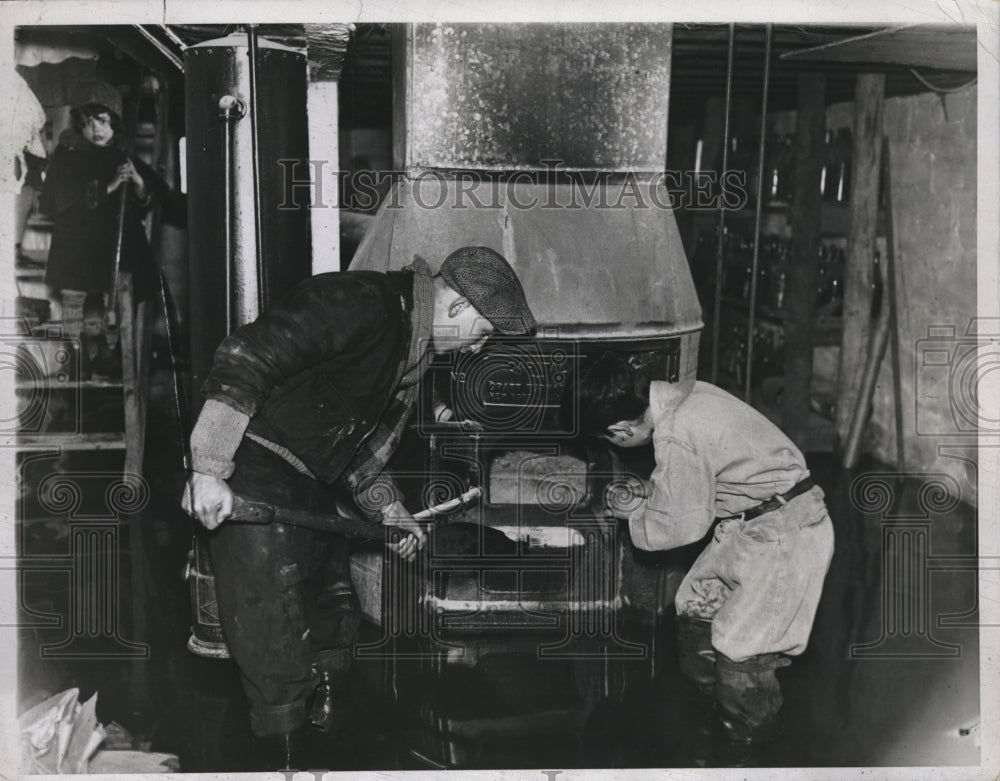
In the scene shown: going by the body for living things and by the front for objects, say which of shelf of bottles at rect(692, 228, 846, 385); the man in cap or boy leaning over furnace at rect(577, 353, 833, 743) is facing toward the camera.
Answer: the shelf of bottles

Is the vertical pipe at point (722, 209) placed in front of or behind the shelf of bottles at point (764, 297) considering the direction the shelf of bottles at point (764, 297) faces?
in front

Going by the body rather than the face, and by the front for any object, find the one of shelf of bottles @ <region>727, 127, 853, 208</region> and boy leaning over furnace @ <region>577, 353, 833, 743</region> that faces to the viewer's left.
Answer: the boy leaning over furnace

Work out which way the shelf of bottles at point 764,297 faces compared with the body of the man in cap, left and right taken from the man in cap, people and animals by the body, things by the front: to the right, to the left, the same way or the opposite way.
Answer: to the right

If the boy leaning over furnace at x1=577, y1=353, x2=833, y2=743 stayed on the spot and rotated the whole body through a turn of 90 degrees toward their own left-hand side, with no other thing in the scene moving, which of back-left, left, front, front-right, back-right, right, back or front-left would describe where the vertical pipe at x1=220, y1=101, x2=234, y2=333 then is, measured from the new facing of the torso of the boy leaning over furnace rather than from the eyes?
right

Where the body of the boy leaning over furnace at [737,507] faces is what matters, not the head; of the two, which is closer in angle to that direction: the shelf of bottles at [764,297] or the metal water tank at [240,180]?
the metal water tank

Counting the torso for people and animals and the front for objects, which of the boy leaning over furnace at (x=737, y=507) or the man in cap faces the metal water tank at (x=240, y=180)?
the boy leaning over furnace

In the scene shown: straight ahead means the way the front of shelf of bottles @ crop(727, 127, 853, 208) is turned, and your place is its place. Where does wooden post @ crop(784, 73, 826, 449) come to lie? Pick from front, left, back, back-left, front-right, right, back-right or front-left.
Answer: front

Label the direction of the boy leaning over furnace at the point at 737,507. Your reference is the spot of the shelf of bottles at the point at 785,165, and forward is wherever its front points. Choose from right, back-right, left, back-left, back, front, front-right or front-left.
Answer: front

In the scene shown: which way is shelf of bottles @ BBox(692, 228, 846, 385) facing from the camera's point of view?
toward the camera

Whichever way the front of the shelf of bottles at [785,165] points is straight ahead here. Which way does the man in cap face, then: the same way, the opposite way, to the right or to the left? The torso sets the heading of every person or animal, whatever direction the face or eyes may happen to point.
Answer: to the left

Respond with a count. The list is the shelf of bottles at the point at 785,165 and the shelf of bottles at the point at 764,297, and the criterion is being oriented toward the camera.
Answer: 2

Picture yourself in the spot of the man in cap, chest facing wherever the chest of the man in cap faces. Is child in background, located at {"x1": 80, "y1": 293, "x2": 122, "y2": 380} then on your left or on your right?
on your left

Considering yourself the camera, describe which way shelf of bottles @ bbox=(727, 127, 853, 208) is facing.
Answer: facing the viewer

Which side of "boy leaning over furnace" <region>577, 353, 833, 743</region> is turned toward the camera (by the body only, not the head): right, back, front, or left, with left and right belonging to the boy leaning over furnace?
left

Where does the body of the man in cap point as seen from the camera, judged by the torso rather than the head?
to the viewer's right

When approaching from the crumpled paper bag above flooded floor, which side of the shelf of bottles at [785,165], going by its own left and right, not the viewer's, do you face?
front

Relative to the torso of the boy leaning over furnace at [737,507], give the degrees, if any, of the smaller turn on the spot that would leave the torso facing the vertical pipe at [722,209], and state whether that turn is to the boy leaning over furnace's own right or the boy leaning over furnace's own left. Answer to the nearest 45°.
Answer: approximately 90° to the boy leaning over furnace's own right
